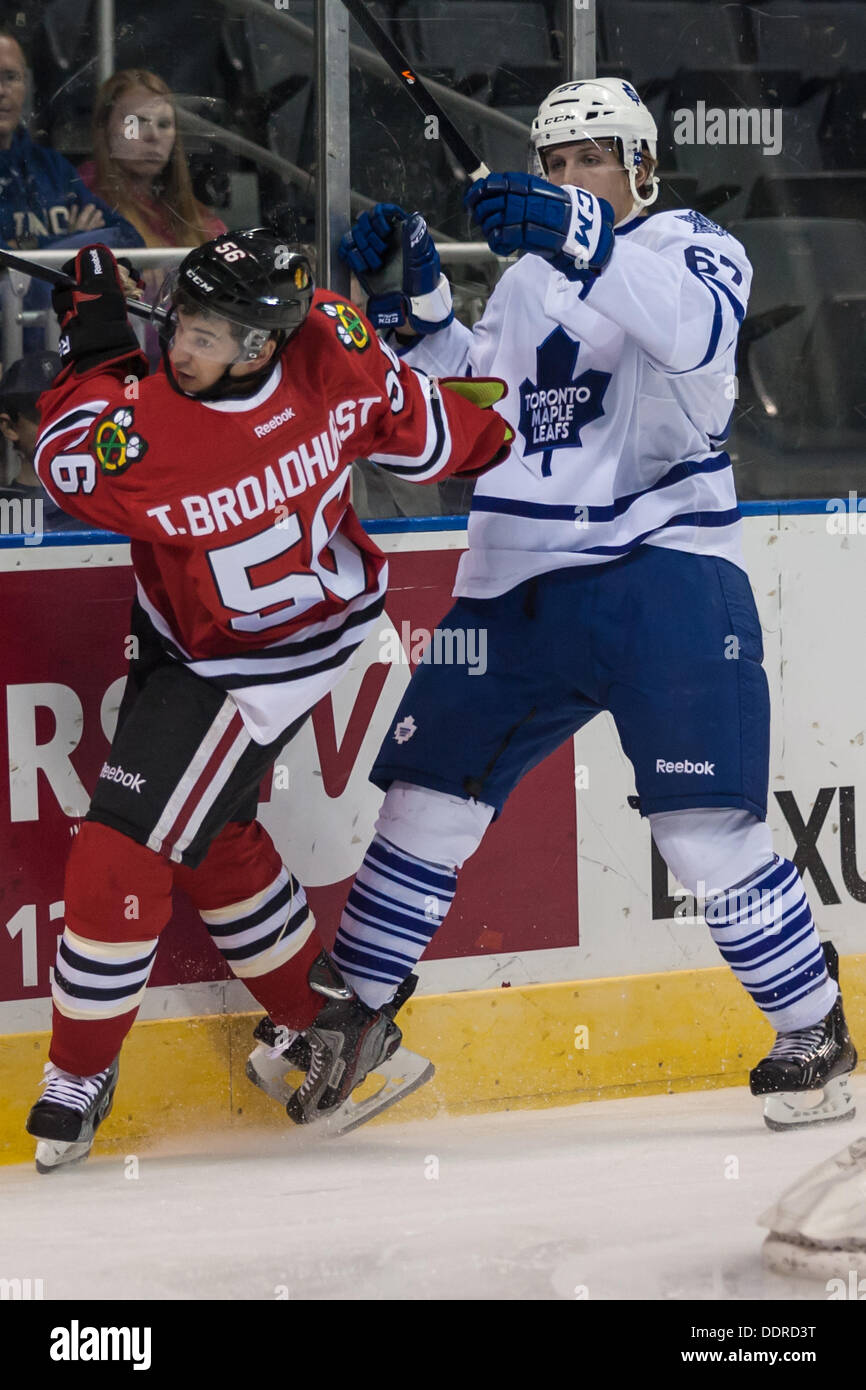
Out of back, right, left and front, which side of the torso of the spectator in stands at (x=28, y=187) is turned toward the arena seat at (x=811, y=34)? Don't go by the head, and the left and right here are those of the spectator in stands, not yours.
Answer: left

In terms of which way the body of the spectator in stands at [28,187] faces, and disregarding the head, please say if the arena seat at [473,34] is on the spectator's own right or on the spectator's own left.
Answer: on the spectator's own left

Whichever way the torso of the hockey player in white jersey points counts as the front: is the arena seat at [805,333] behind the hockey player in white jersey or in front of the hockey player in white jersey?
behind

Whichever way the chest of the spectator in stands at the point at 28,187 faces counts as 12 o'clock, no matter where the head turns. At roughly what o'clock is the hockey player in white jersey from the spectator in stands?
The hockey player in white jersey is roughly at 10 o'clock from the spectator in stands.

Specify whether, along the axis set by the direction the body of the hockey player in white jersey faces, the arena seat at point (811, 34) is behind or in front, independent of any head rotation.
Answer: behind
